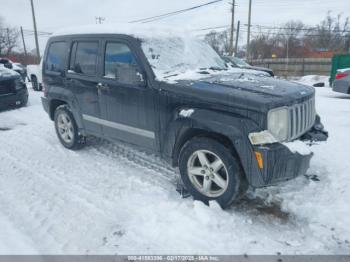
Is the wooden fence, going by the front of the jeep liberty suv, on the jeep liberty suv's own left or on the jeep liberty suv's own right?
on the jeep liberty suv's own left

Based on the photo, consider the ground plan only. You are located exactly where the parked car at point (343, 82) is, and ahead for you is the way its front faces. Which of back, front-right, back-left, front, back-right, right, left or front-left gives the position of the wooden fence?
front-left

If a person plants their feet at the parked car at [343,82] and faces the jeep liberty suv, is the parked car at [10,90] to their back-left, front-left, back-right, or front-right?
front-right

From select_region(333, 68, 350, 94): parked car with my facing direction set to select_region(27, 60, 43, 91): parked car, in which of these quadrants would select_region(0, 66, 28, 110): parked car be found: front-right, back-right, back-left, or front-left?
front-left

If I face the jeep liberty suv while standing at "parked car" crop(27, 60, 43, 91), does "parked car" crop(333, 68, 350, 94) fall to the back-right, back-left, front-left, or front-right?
front-left

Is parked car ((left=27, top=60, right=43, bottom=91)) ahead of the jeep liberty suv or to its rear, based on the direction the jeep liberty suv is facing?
to the rear

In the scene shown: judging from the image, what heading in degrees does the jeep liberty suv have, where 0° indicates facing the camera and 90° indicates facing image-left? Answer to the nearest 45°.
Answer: approximately 315°
